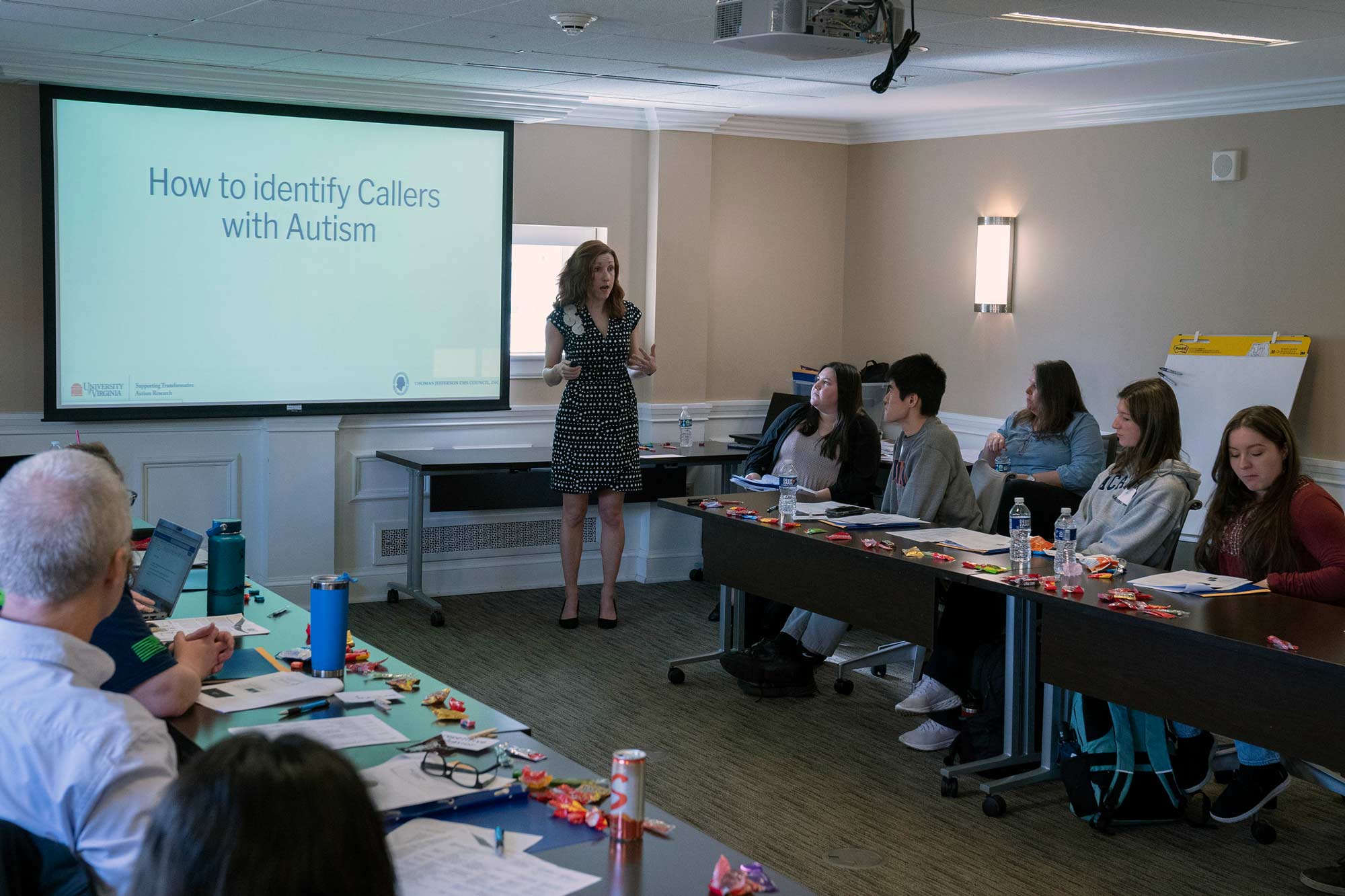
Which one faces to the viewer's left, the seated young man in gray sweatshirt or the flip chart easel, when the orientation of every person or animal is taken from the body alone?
the seated young man in gray sweatshirt

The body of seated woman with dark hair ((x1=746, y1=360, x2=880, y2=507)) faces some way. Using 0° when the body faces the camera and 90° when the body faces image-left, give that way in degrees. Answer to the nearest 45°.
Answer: approximately 45°

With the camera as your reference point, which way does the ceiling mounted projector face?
facing away from the viewer and to the left of the viewer

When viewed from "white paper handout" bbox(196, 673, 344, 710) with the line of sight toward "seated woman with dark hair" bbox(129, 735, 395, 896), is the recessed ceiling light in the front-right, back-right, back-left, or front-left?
back-left

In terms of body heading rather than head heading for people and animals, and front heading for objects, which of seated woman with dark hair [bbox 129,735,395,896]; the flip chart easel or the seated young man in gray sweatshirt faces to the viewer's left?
the seated young man in gray sweatshirt
